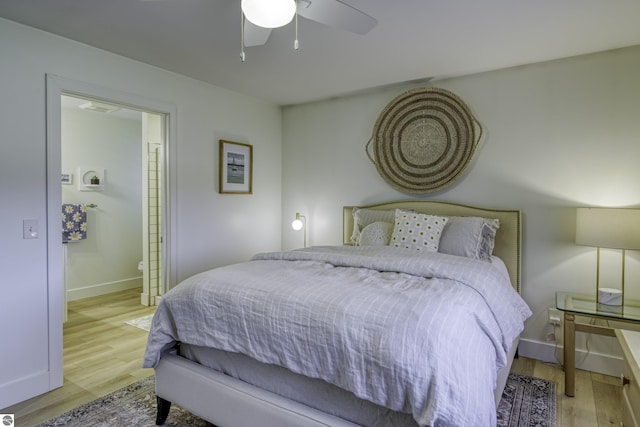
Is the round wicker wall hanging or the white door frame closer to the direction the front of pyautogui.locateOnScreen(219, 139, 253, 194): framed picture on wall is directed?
the round wicker wall hanging

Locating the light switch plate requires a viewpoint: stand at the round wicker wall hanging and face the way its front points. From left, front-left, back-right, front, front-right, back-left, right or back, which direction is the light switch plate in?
front-right

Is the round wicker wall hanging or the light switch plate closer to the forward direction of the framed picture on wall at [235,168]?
the round wicker wall hanging

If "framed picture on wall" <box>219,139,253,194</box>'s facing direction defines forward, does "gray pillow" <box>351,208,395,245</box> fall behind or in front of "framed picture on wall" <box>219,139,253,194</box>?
in front

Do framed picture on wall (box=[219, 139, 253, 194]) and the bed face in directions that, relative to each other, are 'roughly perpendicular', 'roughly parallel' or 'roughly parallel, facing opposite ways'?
roughly perpendicular

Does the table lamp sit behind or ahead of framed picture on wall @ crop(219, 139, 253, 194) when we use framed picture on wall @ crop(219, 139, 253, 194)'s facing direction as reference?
ahead

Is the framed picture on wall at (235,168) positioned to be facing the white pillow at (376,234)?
yes

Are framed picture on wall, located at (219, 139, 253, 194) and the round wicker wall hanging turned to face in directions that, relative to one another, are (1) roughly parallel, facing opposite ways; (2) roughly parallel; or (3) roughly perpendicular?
roughly perpendicular

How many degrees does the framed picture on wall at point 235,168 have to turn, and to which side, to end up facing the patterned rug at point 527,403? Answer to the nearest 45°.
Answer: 0° — it already faces it

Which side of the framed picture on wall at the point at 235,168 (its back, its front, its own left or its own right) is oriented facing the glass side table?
front

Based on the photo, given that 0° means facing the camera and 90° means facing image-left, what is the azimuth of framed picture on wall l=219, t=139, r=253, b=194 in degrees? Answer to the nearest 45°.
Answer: approximately 315°

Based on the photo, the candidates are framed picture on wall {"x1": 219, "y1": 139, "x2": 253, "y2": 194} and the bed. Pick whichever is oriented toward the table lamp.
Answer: the framed picture on wall

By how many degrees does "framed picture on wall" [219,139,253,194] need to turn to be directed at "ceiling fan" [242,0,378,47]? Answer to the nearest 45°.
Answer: approximately 45° to its right

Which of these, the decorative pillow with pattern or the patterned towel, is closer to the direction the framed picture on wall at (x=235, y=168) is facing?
the decorative pillow with pattern

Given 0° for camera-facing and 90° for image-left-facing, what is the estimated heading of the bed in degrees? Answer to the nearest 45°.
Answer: approximately 45°

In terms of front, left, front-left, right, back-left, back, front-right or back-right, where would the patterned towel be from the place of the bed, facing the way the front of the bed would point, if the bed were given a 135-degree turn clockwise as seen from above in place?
front-left
